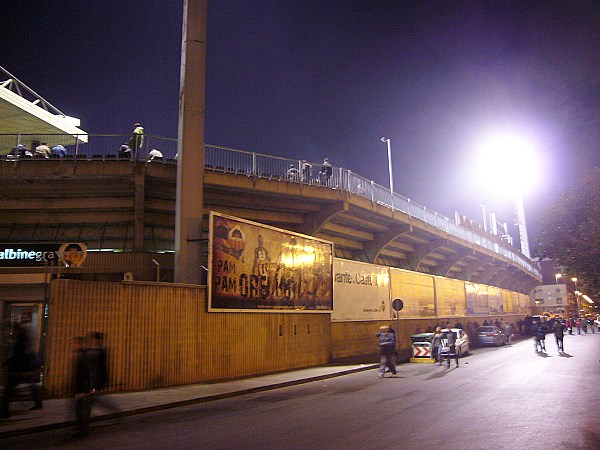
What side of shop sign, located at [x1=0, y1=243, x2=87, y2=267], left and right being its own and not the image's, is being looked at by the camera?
front

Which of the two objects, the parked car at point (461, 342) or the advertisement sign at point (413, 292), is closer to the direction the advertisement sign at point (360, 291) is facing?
the parked car

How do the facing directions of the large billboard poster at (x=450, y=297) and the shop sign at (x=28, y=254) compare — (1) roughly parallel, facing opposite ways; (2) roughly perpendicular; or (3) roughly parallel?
roughly parallel

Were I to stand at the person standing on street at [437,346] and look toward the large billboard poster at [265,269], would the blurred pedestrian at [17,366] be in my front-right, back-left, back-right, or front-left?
front-left

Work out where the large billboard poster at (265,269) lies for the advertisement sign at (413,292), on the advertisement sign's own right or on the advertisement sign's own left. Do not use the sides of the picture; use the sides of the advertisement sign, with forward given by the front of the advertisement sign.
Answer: on the advertisement sign's own right

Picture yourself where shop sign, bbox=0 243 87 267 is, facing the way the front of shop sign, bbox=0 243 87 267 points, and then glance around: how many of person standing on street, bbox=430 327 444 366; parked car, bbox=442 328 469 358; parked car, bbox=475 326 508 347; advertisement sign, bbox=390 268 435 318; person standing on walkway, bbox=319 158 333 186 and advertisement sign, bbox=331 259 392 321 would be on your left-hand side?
6

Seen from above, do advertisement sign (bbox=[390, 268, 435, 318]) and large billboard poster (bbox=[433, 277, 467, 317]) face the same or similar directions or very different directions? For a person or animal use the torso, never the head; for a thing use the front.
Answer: same or similar directions

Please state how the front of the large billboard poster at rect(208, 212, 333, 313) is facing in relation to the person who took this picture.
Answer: facing the viewer and to the right of the viewer

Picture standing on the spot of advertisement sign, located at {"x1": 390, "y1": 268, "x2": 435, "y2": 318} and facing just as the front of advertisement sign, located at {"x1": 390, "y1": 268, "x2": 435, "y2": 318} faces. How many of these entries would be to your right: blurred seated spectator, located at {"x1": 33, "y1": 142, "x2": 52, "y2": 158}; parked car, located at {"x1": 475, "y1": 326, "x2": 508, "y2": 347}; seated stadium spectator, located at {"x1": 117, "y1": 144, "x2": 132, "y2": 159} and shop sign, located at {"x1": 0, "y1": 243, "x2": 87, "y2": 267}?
3

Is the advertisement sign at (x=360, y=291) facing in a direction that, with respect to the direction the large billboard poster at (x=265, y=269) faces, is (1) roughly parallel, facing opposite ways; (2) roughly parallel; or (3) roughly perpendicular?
roughly parallel

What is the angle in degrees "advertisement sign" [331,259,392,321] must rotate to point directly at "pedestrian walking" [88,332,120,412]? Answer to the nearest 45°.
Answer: approximately 45° to its right

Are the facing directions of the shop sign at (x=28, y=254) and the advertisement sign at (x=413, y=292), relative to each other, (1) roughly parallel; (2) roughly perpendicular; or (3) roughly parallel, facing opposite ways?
roughly parallel
